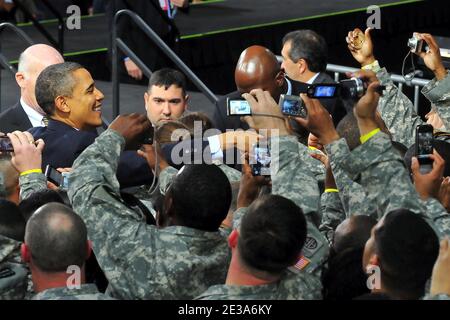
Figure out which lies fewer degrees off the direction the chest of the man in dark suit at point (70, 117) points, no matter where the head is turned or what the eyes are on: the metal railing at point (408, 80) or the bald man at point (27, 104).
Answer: the metal railing

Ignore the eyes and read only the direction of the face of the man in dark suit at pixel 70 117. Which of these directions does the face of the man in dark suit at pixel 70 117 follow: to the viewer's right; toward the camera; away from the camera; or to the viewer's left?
to the viewer's right

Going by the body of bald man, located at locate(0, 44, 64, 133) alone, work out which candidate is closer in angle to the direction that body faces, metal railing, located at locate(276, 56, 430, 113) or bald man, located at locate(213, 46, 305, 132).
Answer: the bald man

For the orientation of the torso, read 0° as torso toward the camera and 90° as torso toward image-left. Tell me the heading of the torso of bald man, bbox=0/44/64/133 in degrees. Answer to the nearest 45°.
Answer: approximately 315°

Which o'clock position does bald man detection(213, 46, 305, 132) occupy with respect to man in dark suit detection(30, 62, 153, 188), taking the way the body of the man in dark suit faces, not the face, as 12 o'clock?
The bald man is roughly at 12 o'clock from the man in dark suit.

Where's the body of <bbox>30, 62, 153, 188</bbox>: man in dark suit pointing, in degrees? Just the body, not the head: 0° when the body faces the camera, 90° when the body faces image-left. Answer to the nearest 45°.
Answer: approximately 270°

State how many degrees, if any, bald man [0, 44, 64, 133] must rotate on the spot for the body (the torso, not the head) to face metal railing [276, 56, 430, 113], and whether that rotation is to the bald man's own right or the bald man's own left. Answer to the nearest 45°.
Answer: approximately 45° to the bald man's own left

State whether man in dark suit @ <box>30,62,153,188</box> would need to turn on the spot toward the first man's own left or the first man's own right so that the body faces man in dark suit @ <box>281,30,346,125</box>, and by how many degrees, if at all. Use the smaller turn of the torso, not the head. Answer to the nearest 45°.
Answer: approximately 45° to the first man's own left
